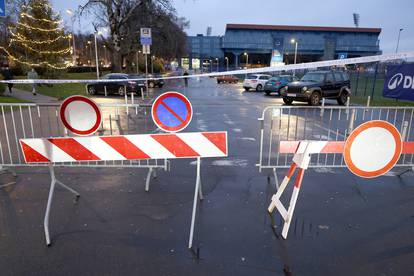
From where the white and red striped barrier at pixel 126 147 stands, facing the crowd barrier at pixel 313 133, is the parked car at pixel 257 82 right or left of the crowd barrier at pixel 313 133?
left

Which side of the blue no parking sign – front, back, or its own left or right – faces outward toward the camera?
front

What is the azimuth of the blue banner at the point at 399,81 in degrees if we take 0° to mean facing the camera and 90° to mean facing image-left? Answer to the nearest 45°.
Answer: approximately 0°

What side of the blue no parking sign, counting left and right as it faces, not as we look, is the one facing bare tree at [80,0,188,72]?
back

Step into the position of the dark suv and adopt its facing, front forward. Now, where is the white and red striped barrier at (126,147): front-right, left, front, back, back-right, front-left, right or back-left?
front-left

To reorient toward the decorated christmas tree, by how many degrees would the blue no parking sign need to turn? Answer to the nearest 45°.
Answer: approximately 135° to its right

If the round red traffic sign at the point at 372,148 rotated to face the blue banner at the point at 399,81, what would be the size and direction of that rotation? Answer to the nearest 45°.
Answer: approximately 180°

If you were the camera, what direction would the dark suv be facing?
facing the viewer and to the left of the viewer

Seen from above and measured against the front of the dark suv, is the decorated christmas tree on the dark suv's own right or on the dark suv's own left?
on the dark suv's own right
